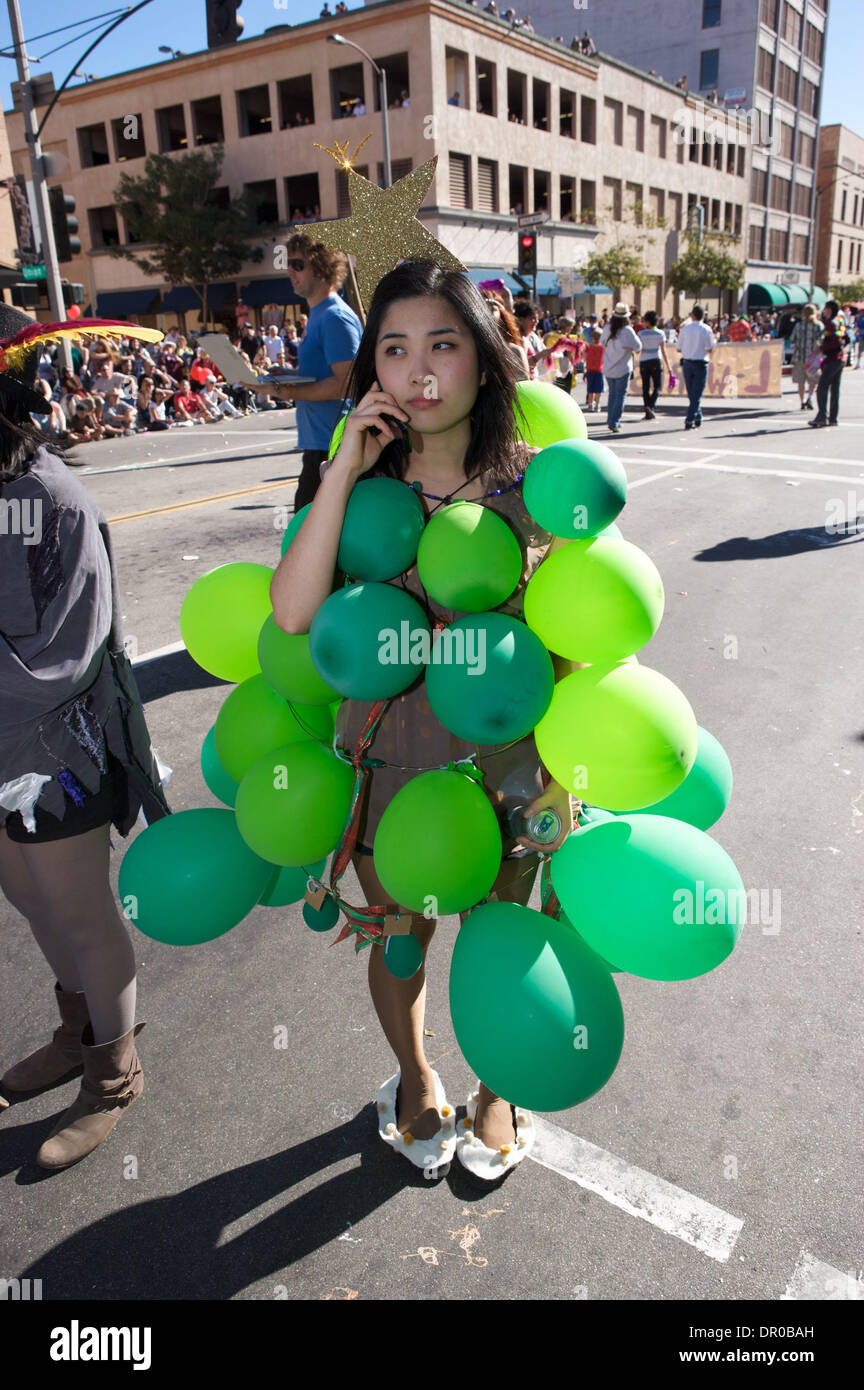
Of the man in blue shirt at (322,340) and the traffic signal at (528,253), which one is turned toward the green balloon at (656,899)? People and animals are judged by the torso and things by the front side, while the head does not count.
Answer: the traffic signal

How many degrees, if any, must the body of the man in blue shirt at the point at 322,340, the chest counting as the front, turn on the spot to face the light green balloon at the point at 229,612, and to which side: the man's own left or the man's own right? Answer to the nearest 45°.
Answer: approximately 90° to the man's own left

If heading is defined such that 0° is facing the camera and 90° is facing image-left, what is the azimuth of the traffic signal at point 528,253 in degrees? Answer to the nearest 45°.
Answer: approximately 0°

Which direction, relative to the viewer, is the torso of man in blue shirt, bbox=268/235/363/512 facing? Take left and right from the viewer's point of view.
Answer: facing to the left of the viewer

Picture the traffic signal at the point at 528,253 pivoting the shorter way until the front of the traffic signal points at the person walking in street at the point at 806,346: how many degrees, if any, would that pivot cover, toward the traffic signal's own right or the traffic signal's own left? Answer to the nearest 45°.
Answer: approximately 45° to the traffic signal's own left

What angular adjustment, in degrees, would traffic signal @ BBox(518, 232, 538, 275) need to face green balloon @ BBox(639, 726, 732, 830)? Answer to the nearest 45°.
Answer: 0° — it already faces it
